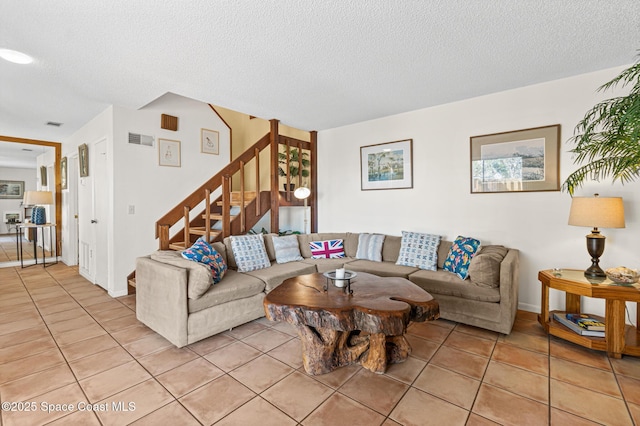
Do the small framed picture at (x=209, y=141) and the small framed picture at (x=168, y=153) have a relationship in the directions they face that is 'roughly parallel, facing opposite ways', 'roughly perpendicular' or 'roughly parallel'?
roughly parallel

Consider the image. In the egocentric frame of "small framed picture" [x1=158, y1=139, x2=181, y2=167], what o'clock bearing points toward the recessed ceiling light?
The recessed ceiling light is roughly at 3 o'clock from the small framed picture.

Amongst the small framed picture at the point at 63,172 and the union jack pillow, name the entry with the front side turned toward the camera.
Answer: the union jack pillow

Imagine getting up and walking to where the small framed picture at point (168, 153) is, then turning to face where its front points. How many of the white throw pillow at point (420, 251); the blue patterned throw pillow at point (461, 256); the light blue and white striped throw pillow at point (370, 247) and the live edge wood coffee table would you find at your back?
0

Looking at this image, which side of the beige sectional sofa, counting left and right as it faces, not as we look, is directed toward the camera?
front

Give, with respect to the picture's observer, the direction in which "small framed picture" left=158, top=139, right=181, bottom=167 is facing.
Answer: facing the viewer and to the right of the viewer

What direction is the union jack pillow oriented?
toward the camera

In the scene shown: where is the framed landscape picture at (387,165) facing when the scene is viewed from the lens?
facing the viewer and to the left of the viewer

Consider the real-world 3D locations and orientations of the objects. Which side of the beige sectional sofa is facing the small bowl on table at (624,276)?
left

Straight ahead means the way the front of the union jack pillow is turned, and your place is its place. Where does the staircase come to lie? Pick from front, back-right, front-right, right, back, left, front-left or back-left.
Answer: right

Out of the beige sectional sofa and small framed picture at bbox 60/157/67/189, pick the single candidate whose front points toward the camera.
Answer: the beige sectional sofa

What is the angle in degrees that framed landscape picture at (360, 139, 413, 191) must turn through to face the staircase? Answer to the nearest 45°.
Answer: approximately 45° to its right
